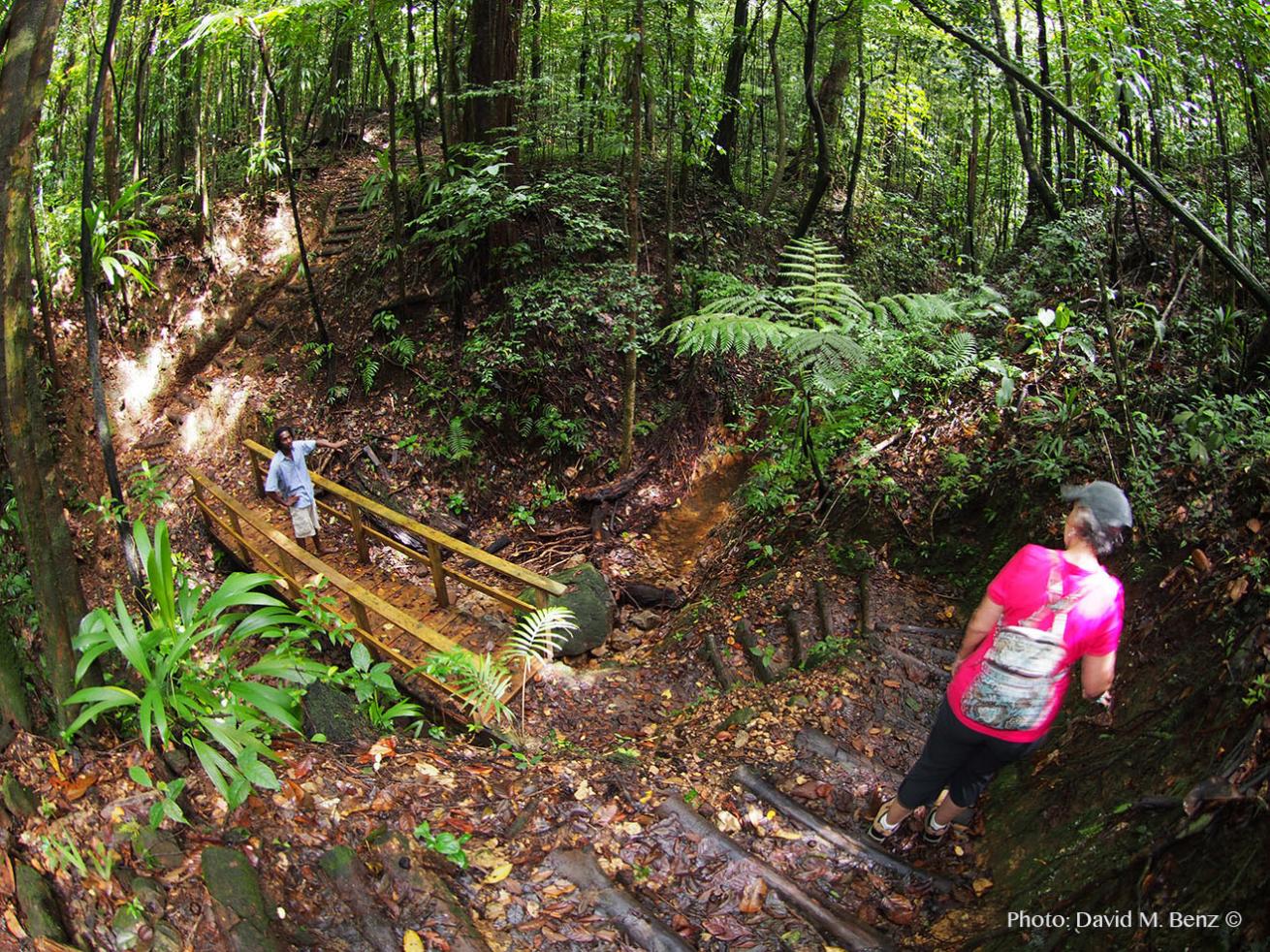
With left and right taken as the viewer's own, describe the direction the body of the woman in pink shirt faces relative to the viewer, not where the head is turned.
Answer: facing away from the viewer and to the left of the viewer

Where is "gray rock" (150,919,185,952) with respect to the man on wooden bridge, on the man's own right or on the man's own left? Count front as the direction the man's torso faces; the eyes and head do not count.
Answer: on the man's own right

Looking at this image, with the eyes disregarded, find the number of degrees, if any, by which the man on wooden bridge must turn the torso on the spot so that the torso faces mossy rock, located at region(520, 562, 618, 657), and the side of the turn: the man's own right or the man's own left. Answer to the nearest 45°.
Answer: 0° — they already face it

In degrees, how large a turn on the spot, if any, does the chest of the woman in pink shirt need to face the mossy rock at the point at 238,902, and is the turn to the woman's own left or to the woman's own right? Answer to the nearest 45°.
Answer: approximately 90° to the woman's own left

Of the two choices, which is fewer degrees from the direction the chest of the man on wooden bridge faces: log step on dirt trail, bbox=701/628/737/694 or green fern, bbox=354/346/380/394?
the log step on dirt trail

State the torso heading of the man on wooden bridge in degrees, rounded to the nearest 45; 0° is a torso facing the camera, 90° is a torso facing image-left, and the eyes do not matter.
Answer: approximately 315°
